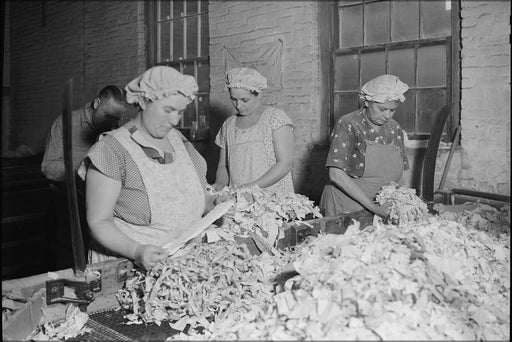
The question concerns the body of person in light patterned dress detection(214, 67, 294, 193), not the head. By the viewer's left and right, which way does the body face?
facing the viewer and to the left of the viewer

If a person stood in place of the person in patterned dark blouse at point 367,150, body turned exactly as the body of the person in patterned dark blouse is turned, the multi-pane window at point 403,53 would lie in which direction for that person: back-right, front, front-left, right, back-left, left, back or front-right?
back-left

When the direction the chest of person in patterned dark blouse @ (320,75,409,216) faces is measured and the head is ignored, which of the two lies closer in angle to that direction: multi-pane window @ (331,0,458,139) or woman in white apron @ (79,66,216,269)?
the woman in white apron

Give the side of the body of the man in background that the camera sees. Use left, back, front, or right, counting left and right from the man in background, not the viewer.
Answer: right

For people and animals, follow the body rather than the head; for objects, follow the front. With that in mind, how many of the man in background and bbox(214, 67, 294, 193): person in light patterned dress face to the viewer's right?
1

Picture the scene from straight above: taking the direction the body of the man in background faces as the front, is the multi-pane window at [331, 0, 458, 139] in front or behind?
in front

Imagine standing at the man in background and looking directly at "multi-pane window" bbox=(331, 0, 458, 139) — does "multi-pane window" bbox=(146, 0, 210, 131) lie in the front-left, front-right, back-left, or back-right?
front-left

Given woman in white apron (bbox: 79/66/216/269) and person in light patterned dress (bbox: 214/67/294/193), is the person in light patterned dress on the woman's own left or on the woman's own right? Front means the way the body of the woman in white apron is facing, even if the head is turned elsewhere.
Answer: on the woman's own left

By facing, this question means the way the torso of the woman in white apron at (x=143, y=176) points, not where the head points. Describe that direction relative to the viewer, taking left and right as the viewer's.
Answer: facing the viewer and to the right of the viewer

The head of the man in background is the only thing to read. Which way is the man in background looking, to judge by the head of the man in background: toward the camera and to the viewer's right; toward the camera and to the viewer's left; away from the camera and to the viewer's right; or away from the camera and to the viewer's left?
toward the camera and to the viewer's right
